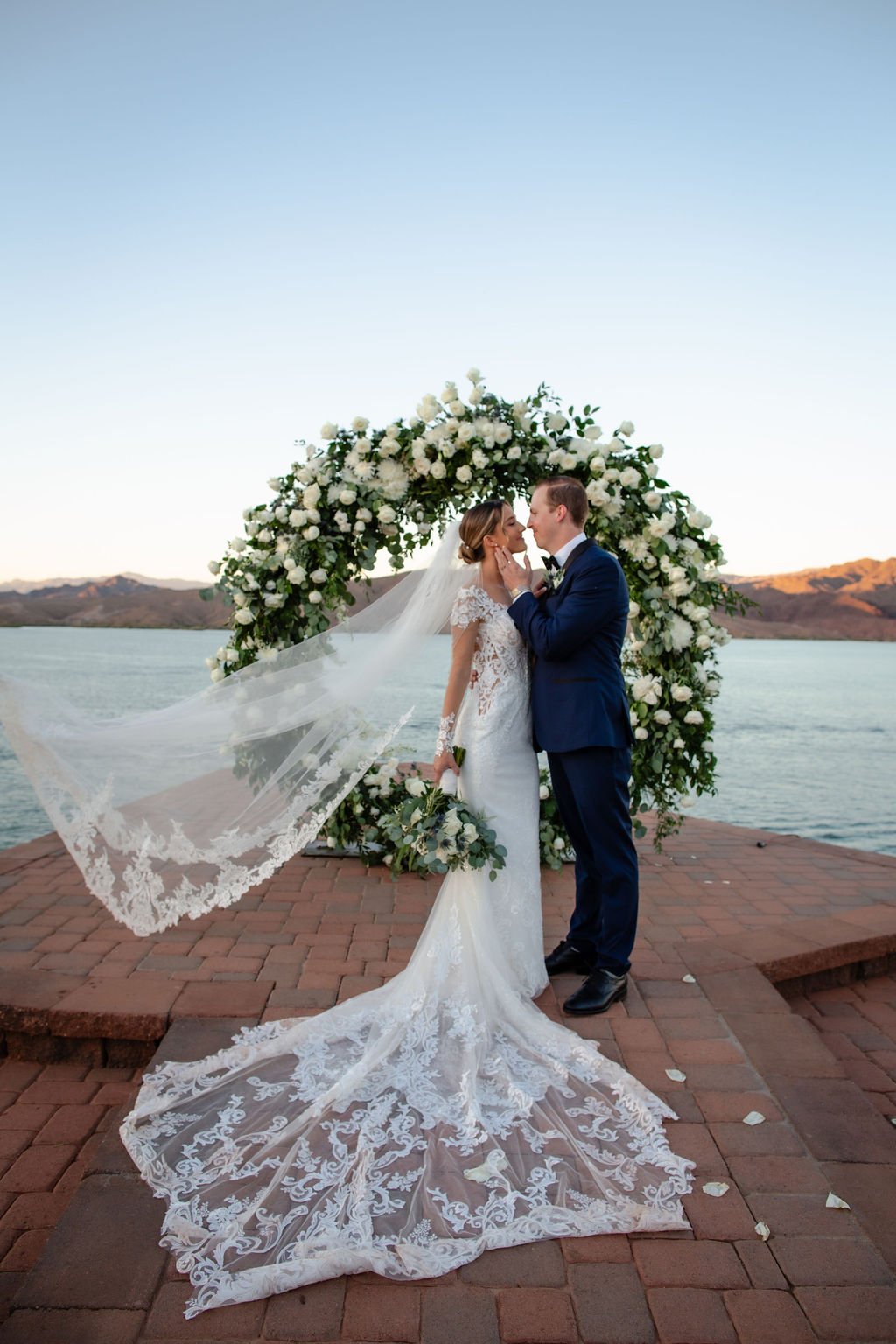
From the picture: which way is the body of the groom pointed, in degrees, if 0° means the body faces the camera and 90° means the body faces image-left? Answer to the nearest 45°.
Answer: approximately 90°

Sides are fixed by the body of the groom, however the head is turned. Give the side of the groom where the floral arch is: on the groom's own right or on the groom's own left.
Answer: on the groom's own right
